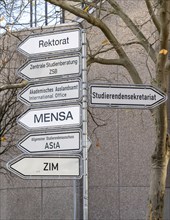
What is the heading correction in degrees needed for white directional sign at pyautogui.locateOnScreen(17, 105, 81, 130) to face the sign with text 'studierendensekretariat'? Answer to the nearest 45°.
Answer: approximately 90° to its left

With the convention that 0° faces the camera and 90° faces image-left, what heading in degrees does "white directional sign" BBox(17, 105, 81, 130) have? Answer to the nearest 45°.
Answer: approximately 0°

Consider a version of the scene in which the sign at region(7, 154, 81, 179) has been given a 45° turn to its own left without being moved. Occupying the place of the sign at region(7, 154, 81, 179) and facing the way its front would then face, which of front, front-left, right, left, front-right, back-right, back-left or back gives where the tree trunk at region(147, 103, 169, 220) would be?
left

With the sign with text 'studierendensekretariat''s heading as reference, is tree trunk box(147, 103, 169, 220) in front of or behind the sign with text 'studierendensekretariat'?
behind
